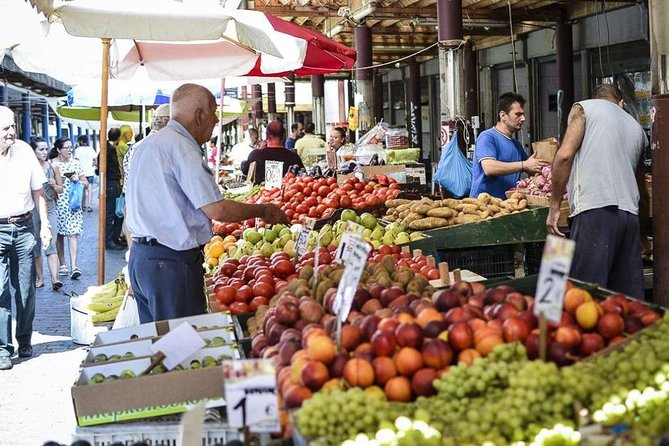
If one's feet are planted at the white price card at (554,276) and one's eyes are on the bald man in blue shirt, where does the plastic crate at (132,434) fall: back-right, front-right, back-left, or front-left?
front-left

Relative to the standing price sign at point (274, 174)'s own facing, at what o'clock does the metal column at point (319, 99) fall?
The metal column is roughly at 6 o'clock from the standing price sign.

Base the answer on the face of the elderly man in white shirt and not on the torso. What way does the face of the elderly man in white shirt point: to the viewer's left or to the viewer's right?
to the viewer's right

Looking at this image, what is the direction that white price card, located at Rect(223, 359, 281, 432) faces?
toward the camera

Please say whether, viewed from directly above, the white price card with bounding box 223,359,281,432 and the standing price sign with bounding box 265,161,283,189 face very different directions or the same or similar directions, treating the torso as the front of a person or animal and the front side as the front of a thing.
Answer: same or similar directions

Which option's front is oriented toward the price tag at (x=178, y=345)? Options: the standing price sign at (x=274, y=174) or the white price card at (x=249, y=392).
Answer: the standing price sign

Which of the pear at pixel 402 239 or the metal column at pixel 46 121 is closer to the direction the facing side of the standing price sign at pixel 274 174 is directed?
the pear

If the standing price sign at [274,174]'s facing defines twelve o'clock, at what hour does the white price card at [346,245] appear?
The white price card is roughly at 12 o'clock from the standing price sign.

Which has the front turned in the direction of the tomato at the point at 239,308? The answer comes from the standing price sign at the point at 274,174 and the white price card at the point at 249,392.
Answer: the standing price sign

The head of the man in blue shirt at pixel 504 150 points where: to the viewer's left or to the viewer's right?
to the viewer's right

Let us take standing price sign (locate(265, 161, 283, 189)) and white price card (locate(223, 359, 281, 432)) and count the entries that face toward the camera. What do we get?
2
